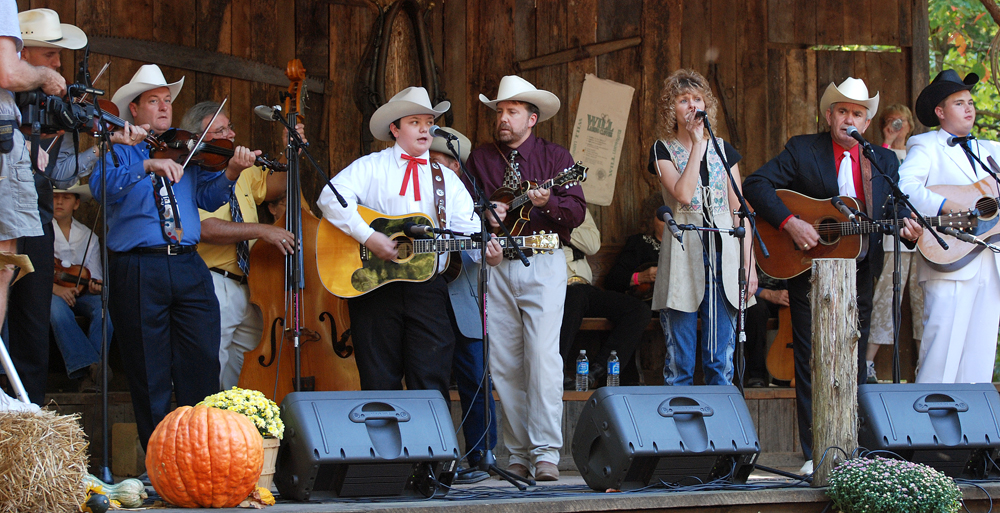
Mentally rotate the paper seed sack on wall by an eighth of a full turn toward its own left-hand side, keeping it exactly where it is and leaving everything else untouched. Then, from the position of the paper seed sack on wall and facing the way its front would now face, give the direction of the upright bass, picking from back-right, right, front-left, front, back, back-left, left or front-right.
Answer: right

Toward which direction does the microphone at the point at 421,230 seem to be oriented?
to the viewer's left

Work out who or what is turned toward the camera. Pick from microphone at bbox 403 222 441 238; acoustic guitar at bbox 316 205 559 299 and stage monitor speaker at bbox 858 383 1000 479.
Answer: the acoustic guitar

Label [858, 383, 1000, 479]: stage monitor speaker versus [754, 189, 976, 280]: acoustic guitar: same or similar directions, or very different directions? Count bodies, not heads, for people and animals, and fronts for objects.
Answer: very different directions

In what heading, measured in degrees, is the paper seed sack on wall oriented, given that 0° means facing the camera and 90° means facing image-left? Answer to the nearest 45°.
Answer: approximately 0°

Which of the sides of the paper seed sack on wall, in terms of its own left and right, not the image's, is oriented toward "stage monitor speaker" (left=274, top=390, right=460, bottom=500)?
front

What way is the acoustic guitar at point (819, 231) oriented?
toward the camera

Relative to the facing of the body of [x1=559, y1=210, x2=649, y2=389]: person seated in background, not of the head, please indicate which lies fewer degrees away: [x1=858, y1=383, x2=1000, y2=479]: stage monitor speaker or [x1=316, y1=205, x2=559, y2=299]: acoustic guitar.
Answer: the stage monitor speaker

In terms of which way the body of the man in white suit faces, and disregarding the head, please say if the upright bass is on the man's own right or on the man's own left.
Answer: on the man's own right

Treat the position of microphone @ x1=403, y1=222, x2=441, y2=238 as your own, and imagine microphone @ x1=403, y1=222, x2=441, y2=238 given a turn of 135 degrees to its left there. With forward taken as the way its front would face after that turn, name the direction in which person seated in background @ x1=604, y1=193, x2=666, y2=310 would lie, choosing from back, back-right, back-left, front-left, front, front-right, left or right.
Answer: left

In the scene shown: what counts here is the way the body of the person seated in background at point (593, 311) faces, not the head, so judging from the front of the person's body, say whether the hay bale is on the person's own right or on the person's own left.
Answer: on the person's own right

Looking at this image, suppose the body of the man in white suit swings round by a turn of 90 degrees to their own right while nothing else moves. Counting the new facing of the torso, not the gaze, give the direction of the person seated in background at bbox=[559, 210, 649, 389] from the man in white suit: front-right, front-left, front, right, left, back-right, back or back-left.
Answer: front-right

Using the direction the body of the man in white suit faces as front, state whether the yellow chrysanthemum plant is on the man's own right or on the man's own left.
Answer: on the man's own right

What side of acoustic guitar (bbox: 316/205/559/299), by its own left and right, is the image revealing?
front

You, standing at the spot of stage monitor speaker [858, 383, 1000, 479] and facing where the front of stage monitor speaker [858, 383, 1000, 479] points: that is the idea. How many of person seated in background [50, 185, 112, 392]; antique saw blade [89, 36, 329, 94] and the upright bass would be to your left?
3

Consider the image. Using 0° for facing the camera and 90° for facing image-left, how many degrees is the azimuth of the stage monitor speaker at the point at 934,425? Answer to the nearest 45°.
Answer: approximately 180°
